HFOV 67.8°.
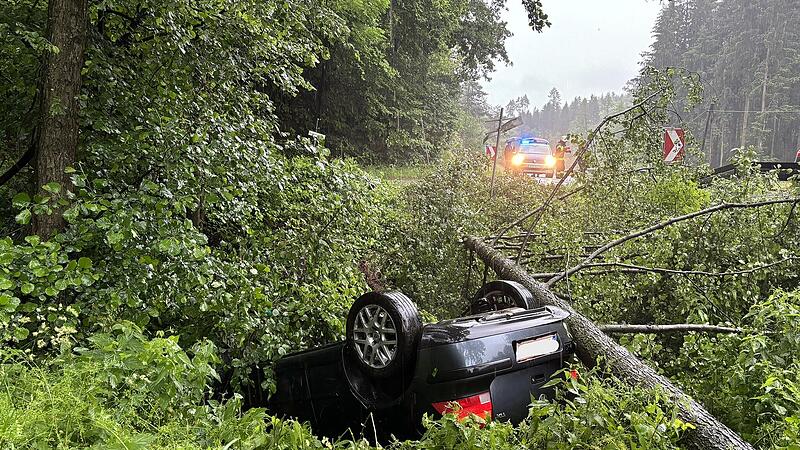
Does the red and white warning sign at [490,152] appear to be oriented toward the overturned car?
yes

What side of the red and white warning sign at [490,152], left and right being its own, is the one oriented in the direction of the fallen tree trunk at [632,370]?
front

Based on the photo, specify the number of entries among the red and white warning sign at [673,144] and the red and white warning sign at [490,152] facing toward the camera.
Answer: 2

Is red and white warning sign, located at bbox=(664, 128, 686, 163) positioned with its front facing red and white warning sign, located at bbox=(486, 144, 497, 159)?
no

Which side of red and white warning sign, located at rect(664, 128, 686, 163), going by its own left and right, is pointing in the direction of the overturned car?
front

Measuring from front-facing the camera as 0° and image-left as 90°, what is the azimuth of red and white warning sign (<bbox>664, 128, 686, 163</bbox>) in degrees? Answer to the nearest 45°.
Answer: approximately 0°

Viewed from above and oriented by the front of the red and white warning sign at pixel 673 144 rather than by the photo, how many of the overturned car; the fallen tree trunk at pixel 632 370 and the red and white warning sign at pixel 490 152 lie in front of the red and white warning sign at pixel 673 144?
2

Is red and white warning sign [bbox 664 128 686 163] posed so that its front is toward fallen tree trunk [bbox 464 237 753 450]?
yes

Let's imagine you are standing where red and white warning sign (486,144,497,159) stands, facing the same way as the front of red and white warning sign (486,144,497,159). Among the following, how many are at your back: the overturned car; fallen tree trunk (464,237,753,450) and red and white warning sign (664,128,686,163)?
0

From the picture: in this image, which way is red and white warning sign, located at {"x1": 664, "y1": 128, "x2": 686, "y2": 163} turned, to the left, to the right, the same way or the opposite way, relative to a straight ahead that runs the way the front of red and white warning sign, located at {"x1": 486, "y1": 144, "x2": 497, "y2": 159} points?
the same way
